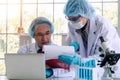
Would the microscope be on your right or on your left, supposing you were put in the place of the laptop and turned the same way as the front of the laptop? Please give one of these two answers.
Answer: on your right

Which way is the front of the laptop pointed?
away from the camera
